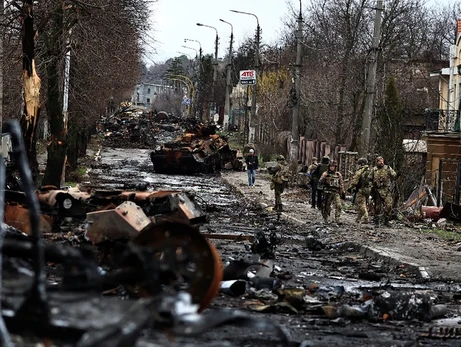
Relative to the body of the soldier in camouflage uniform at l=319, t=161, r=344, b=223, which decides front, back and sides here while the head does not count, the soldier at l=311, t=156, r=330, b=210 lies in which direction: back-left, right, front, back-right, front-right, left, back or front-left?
back

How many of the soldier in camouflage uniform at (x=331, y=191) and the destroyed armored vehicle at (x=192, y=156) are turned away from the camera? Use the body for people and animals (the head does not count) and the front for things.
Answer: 0

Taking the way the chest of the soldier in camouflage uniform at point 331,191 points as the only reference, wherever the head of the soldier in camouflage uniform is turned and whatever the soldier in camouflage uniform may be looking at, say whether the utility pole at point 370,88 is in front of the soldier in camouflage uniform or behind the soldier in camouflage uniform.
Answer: behind

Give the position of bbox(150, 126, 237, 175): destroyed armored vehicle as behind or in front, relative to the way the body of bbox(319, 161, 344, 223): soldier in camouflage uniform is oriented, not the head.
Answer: behind

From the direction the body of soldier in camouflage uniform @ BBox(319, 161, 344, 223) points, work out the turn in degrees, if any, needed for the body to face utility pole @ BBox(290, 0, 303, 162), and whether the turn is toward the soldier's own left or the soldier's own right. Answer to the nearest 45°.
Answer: approximately 180°

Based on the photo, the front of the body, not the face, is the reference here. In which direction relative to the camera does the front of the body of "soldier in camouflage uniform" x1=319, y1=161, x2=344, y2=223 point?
toward the camera

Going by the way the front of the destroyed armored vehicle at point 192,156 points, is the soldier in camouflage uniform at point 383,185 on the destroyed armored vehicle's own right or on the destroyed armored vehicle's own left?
on the destroyed armored vehicle's own left

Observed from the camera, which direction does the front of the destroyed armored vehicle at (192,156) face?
facing the viewer and to the left of the viewer

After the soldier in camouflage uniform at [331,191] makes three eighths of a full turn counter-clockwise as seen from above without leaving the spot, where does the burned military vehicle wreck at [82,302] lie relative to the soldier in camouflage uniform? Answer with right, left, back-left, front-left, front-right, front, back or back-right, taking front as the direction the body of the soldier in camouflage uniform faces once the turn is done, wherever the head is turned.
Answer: back-right
